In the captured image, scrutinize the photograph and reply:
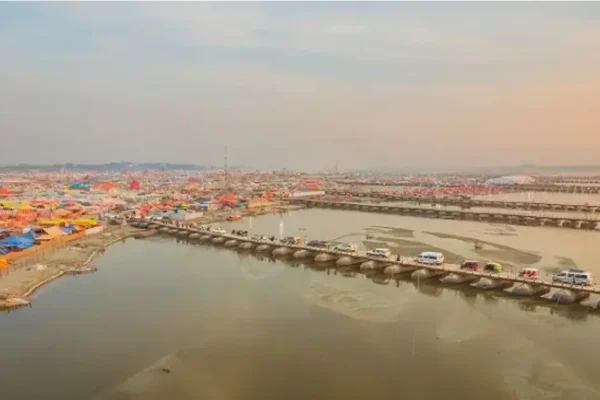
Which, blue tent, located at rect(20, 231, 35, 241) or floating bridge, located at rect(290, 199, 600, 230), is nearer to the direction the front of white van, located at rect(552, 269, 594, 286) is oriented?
the blue tent

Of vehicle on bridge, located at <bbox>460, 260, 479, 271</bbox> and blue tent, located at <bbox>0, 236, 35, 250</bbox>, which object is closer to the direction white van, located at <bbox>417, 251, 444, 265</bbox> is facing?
the blue tent

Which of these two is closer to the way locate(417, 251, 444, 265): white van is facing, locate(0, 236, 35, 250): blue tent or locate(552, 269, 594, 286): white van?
the blue tent

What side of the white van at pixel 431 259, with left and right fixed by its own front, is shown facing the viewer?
left

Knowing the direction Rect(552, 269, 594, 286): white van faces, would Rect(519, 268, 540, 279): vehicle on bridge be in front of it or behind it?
in front

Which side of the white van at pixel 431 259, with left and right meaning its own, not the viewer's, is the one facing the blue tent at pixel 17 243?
front

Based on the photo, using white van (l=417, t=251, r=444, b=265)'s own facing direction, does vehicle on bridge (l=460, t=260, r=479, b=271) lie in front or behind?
behind

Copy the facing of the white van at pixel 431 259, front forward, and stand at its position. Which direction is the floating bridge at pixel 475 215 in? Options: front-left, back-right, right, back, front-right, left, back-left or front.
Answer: right

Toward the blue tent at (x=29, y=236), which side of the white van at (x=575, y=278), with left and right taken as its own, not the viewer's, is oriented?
front

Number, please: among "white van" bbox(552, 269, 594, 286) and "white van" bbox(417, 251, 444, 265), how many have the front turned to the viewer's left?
2

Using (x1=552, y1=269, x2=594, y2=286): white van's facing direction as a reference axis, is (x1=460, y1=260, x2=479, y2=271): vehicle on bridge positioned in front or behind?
in front

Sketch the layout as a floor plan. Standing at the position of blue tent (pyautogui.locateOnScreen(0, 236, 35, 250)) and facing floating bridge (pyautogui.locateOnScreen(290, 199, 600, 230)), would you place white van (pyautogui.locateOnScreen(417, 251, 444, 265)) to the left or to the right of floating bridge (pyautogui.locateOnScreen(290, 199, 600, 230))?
right

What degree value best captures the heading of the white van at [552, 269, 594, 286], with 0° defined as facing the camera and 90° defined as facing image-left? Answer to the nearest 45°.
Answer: approximately 90°
